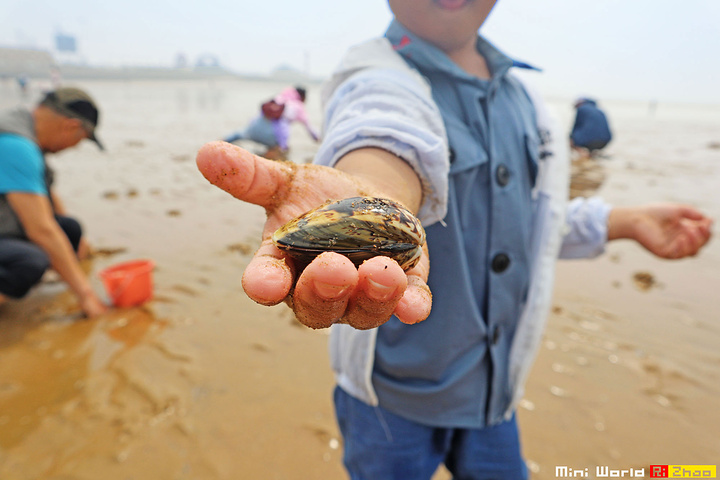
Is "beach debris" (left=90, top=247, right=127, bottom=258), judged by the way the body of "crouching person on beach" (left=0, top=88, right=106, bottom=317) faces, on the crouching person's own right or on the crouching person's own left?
on the crouching person's own left

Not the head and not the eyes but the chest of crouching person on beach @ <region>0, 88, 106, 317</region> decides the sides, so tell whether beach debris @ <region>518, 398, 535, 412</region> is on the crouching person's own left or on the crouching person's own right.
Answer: on the crouching person's own right

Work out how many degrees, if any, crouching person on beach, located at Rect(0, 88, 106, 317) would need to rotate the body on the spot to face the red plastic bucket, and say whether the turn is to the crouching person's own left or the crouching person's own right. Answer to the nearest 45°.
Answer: approximately 45° to the crouching person's own right

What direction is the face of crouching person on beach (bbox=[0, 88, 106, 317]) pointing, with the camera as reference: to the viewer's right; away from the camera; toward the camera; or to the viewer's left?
to the viewer's right

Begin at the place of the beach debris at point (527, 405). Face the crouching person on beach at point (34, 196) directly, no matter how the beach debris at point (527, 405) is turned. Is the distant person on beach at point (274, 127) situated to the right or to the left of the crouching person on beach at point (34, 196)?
right

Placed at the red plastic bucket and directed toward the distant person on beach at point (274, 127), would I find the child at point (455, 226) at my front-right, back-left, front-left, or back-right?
back-right

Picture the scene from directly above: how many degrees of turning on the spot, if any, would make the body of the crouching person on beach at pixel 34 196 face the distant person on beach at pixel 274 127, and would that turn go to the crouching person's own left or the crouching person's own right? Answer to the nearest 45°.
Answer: approximately 45° to the crouching person's own left

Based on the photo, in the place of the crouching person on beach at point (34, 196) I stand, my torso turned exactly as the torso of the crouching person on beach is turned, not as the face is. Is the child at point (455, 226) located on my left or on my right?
on my right

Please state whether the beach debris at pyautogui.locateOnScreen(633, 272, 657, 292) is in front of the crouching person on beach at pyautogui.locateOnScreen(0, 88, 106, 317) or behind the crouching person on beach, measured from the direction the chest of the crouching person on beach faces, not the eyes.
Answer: in front

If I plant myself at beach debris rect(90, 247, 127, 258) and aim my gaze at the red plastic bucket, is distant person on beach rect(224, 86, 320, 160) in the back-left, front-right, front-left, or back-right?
back-left

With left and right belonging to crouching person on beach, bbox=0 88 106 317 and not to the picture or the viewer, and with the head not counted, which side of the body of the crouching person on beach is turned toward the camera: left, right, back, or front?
right
